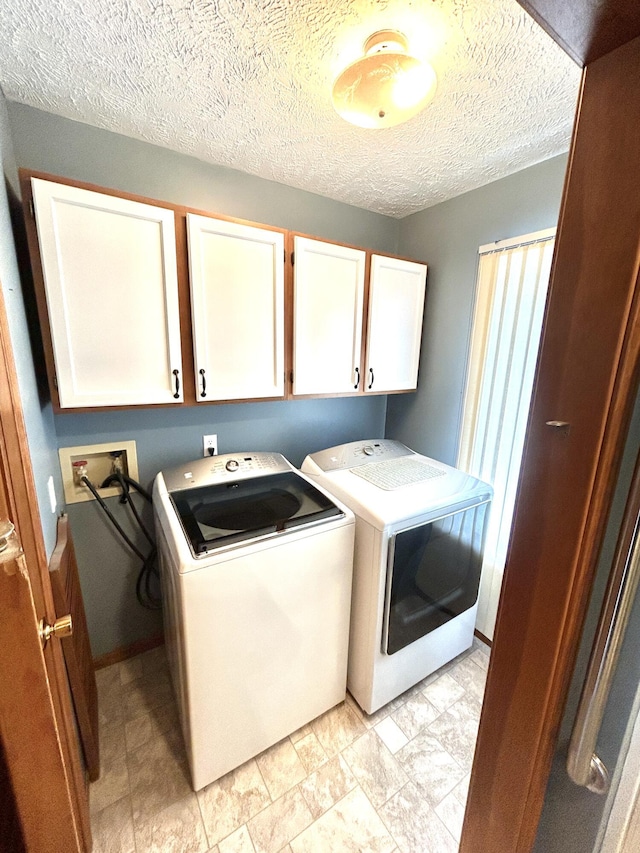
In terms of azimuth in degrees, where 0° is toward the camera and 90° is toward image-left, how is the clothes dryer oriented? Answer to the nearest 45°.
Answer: approximately 315°

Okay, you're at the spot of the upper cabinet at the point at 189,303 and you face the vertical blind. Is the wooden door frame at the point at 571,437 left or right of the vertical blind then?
right

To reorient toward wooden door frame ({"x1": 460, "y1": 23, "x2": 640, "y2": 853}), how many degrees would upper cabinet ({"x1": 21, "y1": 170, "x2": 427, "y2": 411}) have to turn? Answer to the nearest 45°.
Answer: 0° — it already faces it

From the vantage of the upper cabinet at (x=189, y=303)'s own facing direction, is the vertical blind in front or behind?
in front

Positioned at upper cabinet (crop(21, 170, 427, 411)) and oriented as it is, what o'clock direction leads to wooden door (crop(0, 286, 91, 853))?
The wooden door is roughly at 2 o'clock from the upper cabinet.

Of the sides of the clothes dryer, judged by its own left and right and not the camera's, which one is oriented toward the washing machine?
right

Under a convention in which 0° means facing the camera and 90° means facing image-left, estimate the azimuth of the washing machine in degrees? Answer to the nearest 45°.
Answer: approximately 315°

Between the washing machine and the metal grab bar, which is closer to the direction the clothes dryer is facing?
the metal grab bar

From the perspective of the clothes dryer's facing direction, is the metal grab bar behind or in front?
in front
